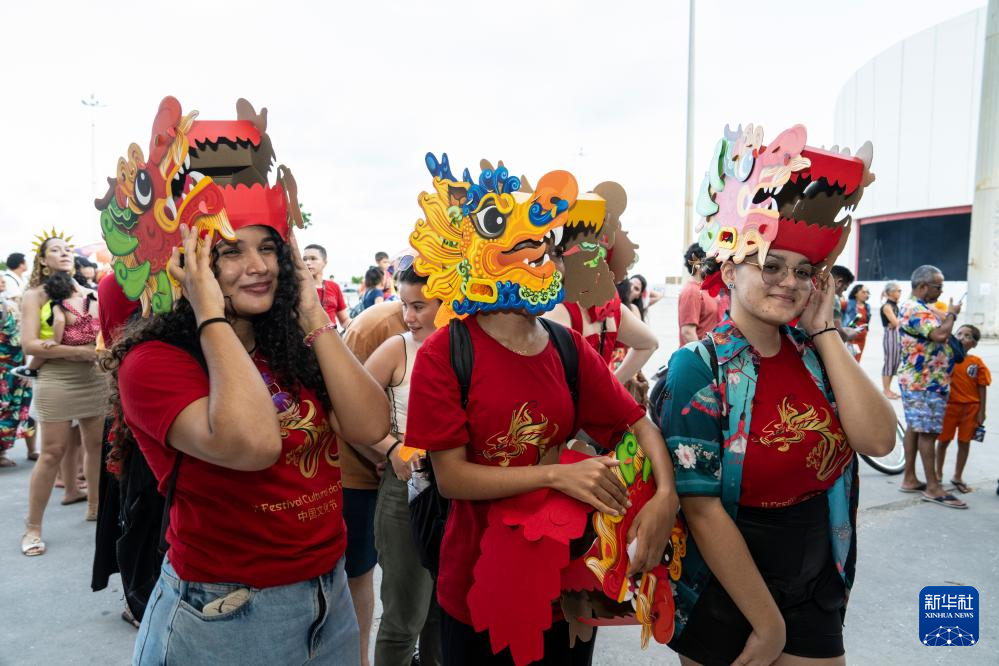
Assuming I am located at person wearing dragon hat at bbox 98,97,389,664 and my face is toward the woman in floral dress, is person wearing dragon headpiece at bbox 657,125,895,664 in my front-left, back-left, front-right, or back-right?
back-right

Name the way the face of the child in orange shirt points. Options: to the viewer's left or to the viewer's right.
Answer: to the viewer's left

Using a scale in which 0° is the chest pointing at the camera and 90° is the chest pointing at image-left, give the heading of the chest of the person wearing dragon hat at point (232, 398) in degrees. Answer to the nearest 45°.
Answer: approximately 315°

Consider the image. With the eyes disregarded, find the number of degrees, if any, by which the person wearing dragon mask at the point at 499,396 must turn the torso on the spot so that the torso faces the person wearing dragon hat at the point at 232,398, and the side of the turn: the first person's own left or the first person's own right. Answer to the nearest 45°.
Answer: approximately 135° to the first person's own right

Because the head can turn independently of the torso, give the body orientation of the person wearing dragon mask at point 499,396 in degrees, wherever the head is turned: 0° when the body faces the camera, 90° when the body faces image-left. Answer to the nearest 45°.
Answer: approximately 315°

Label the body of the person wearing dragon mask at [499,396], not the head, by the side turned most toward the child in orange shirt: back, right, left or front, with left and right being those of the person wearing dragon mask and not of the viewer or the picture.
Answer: left

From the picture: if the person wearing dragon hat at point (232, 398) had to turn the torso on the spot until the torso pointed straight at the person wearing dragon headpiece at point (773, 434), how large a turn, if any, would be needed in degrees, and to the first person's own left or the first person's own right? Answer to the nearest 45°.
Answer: approximately 45° to the first person's own left

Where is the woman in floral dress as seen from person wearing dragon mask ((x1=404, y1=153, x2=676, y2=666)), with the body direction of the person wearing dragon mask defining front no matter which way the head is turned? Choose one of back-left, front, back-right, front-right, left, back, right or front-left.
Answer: back
